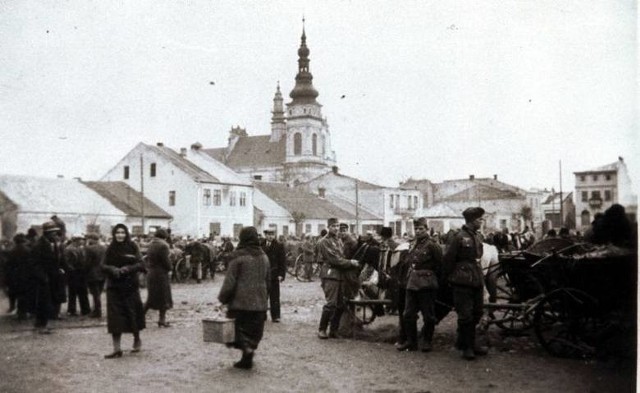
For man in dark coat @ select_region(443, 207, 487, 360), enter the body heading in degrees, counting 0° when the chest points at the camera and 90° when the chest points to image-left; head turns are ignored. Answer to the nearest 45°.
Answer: approximately 315°

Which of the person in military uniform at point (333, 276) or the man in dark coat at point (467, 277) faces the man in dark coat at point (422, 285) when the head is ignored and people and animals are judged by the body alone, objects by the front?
the person in military uniform at point (333, 276)

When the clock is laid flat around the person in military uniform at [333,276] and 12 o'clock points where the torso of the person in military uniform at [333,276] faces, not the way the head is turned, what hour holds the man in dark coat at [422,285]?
the man in dark coat at [422,285] is roughly at 12 o'clock from the person in military uniform at [333,276].

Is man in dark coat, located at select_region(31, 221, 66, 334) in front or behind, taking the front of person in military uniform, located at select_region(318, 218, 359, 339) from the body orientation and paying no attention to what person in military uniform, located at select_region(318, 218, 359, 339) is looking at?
behind
